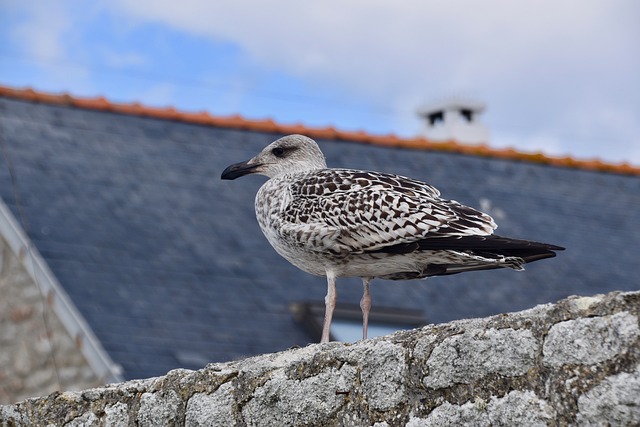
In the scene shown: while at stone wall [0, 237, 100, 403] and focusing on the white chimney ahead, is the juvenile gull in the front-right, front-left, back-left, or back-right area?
back-right

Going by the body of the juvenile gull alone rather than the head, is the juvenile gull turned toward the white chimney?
no

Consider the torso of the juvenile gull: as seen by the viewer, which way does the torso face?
to the viewer's left

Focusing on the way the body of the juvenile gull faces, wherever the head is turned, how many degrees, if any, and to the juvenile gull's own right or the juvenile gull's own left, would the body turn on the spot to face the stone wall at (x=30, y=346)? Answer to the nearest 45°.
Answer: approximately 45° to the juvenile gull's own right
